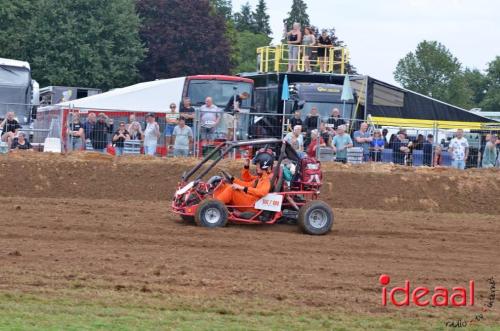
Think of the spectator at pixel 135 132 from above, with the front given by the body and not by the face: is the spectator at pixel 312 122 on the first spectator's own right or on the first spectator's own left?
on the first spectator's own left

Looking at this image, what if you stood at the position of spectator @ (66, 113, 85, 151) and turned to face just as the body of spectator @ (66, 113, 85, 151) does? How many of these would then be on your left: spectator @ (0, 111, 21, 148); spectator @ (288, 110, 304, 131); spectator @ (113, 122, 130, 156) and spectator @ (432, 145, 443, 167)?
3

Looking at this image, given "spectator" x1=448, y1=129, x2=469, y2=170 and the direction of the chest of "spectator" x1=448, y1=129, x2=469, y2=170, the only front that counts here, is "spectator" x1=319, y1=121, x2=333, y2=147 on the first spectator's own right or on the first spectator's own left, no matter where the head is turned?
on the first spectator's own right

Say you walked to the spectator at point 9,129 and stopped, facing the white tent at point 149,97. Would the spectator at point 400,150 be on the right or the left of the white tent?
right

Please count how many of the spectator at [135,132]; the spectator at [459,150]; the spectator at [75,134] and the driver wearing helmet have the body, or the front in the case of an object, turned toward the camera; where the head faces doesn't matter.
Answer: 3

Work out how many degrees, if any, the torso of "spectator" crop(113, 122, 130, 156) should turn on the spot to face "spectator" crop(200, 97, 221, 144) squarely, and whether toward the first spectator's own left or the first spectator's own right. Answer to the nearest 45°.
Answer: approximately 90° to the first spectator's own left

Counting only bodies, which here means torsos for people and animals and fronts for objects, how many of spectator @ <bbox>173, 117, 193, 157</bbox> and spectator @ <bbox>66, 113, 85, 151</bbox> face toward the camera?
2

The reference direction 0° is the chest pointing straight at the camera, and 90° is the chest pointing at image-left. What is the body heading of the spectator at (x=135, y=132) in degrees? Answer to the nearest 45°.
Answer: approximately 0°

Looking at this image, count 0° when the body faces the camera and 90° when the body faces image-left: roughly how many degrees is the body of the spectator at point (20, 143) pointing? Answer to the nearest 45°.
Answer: approximately 0°

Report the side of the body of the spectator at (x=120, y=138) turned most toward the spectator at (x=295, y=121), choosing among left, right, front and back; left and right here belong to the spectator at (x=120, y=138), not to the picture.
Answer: left

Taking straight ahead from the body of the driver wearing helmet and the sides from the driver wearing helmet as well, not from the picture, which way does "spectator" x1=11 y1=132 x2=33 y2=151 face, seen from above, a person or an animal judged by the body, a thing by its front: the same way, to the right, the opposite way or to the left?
to the left

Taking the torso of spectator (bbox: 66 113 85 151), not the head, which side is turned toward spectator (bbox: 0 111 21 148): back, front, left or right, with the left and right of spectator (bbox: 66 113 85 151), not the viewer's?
right

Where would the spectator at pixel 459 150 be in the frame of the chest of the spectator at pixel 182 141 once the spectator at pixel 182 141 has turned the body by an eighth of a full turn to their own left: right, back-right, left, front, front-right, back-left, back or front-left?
front-left

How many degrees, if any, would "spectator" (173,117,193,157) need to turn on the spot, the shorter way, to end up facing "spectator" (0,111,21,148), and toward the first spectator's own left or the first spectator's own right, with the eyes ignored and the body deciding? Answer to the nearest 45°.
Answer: approximately 90° to the first spectator's own right

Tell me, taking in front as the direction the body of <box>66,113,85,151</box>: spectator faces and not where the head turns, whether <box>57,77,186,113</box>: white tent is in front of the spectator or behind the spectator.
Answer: behind
